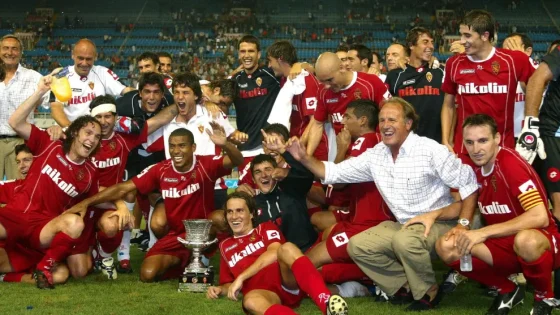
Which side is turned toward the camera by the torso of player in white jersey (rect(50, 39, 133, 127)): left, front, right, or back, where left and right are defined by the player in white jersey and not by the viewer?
front

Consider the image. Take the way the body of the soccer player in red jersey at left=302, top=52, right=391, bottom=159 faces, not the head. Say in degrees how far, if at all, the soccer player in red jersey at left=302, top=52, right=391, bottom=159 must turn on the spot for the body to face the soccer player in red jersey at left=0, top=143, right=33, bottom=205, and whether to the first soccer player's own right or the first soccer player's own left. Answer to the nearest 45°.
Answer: approximately 45° to the first soccer player's own right

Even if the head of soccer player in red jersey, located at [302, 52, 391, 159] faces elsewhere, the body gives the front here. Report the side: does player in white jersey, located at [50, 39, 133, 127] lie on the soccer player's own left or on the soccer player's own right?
on the soccer player's own right

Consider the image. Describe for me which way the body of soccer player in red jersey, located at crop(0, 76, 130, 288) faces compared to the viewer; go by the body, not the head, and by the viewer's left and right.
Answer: facing the viewer and to the right of the viewer

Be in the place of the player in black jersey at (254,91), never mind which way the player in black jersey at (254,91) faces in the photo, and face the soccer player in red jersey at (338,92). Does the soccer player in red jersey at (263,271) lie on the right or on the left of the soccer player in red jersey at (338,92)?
right

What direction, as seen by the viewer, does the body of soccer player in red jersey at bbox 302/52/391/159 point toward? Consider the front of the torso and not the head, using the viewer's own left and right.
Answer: facing the viewer and to the left of the viewer

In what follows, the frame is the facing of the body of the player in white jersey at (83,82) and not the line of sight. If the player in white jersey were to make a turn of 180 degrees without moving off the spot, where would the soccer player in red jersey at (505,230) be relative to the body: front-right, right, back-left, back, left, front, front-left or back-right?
back-right

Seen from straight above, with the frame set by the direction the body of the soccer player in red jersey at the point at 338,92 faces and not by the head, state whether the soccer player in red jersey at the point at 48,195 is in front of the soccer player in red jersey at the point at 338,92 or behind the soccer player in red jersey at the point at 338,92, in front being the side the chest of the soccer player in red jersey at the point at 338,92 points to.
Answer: in front

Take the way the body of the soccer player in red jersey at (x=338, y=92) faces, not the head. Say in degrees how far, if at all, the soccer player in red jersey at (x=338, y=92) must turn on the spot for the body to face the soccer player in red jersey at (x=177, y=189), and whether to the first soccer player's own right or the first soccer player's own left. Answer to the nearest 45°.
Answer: approximately 45° to the first soccer player's own right

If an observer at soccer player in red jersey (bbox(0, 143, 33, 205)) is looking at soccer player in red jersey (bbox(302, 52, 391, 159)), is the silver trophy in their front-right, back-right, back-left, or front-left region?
front-right

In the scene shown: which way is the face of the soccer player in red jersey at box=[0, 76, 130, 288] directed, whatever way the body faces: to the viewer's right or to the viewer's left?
to the viewer's right

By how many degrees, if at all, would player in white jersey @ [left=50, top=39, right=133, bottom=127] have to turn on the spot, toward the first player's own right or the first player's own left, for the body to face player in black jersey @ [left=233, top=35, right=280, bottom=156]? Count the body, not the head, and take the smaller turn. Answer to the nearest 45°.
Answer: approximately 90° to the first player's own left

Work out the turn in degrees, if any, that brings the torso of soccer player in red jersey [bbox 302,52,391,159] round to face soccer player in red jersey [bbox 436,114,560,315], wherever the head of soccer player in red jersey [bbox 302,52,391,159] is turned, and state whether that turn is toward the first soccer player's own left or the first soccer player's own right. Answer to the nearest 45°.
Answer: approximately 90° to the first soccer player's own left
